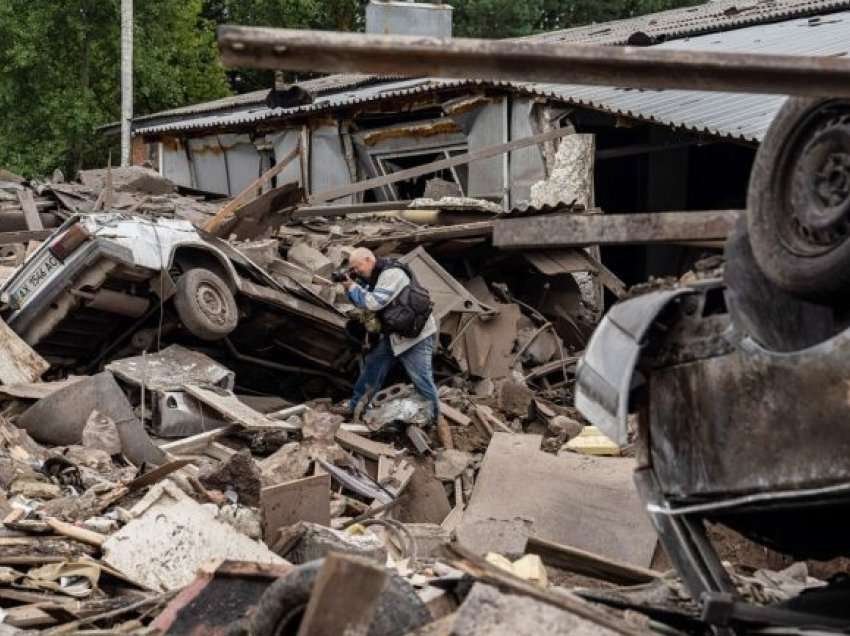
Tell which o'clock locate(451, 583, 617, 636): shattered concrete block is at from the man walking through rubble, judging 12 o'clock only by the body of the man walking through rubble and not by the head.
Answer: The shattered concrete block is roughly at 9 o'clock from the man walking through rubble.

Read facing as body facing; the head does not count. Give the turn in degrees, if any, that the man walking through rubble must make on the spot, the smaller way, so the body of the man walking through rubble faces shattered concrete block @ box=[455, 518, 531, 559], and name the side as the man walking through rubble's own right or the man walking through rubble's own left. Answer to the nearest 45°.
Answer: approximately 90° to the man walking through rubble's own left

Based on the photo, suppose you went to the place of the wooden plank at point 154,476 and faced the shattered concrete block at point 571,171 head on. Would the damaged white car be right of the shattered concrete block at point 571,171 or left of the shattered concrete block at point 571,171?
left

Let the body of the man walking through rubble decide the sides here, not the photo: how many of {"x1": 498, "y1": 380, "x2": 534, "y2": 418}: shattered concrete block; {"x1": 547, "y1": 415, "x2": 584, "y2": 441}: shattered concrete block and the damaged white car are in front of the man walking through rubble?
1

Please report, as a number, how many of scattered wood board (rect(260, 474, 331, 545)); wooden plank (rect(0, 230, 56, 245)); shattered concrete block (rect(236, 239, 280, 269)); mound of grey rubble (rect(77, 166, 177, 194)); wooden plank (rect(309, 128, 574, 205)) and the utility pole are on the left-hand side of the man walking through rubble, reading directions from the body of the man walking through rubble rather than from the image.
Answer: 1

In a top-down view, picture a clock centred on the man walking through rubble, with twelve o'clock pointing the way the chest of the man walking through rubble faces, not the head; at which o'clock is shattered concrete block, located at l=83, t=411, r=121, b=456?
The shattered concrete block is roughly at 11 o'clock from the man walking through rubble.

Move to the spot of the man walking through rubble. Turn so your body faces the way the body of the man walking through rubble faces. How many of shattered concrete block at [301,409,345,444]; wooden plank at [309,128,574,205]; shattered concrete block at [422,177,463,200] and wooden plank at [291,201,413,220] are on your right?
3

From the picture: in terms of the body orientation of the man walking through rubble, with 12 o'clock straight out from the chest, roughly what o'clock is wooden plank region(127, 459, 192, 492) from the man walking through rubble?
The wooden plank is roughly at 10 o'clock from the man walking through rubble.

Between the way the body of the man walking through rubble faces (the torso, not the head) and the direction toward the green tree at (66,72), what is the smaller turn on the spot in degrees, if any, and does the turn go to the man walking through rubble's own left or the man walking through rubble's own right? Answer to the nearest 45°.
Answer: approximately 90° to the man walking through rubble's own right

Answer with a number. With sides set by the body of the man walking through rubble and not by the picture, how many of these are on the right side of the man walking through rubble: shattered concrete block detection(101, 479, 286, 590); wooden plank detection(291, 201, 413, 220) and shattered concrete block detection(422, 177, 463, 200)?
2

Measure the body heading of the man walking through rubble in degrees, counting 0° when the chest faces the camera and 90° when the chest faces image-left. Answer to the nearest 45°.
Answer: approximately 90°

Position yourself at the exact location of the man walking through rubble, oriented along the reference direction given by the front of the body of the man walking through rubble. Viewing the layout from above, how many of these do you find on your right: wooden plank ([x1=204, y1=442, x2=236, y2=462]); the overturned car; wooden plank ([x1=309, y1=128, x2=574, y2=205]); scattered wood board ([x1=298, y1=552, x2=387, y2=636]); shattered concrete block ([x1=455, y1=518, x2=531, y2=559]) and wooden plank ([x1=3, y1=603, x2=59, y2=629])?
1
